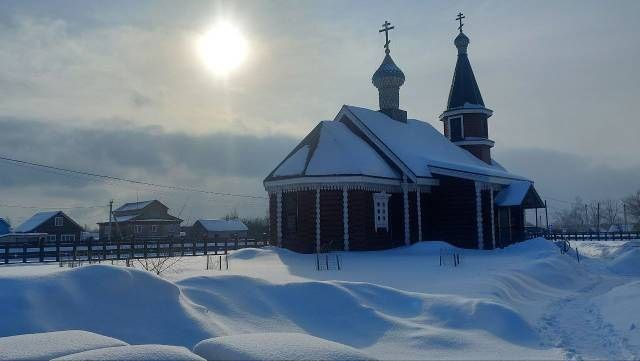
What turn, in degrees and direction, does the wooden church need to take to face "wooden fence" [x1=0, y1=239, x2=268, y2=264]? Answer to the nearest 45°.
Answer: approximately 135° to its left

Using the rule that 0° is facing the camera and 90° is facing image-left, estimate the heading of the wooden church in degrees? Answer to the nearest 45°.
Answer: approximately 225°

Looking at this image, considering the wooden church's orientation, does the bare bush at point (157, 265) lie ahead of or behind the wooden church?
behind
